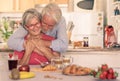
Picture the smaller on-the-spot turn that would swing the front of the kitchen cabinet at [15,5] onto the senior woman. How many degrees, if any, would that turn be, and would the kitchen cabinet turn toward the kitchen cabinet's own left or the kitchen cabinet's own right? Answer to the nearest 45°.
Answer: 0° — it already faces them

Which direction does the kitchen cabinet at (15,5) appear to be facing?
toward the camera

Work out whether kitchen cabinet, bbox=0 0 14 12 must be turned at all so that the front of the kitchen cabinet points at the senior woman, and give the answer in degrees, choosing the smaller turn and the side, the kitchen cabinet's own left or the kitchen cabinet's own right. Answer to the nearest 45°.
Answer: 0° — it already faces them

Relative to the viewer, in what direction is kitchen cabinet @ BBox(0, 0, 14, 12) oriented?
toward the camera
